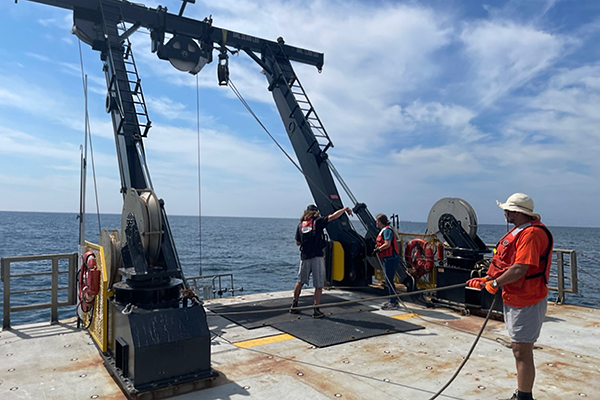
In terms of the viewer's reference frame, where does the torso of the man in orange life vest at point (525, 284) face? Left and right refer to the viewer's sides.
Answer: facing to the left of the viewer

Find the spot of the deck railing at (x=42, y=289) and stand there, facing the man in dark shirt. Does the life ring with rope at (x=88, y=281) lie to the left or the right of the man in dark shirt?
right

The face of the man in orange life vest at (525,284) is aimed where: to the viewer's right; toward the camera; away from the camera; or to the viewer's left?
to the viewer's left

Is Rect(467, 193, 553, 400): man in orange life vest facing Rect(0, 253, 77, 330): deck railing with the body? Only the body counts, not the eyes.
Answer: yes

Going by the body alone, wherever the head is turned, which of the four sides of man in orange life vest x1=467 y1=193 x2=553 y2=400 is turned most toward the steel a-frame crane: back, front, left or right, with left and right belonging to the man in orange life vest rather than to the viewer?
front

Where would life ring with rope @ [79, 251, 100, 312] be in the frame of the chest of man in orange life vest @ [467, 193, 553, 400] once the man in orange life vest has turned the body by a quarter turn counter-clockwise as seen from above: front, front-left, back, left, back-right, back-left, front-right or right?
right
